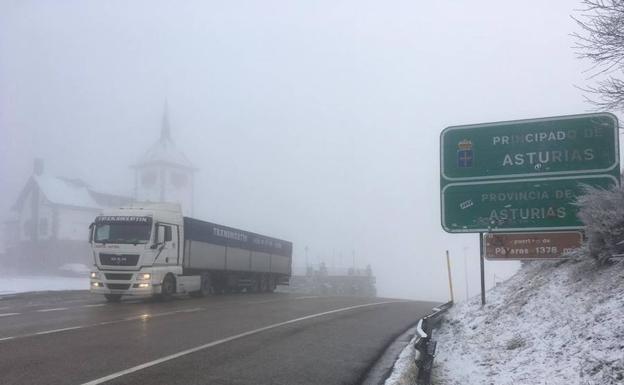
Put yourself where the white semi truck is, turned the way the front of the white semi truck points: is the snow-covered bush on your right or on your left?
on your left

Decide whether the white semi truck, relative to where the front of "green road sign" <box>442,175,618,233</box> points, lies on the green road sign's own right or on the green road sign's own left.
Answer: on the green road sign's own right

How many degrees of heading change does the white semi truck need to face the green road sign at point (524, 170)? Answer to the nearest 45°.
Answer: approximately 90° to its left

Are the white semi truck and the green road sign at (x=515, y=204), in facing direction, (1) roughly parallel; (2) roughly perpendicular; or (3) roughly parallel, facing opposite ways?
roughly parallel

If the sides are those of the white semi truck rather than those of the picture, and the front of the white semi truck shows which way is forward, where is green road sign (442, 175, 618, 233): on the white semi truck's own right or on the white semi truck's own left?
on the white semi truck's own left

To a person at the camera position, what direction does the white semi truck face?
facing the viewer and to the left of the viewer

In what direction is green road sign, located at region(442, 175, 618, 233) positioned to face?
toward the camera

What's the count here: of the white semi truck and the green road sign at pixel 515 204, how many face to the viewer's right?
0

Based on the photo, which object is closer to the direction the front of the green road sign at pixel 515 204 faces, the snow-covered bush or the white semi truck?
the snow-covered bush
